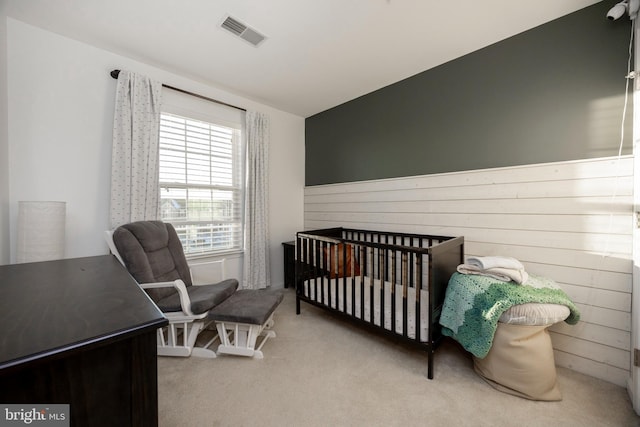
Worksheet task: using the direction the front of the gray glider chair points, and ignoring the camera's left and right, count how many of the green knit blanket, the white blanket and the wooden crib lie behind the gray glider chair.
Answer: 0

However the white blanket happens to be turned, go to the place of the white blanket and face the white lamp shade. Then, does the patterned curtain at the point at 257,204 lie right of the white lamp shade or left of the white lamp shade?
right

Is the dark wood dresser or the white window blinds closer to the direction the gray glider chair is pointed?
the dark wood dresser

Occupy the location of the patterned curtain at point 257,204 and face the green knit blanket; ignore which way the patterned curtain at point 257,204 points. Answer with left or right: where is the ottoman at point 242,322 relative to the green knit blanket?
right

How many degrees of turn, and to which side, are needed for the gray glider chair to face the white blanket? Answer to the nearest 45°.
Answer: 0° — it already faces it

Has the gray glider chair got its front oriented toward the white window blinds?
no

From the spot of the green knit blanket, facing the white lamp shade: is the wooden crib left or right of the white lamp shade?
right

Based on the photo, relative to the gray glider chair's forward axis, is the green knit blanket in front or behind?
in front

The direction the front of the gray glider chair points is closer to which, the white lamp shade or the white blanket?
the white blanket

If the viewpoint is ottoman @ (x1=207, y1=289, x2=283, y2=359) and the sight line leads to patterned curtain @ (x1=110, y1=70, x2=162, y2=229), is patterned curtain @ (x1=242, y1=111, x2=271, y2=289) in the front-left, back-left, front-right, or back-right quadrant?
front-right

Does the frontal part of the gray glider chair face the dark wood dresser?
no

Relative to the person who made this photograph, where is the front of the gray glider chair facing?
facing the viewer and to the right of the viewer

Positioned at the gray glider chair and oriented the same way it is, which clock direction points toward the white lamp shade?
The white lamp shade is roughly at 5 o'clock from the gray glider chair.

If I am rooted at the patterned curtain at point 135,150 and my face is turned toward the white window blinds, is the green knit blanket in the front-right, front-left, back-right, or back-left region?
front-right

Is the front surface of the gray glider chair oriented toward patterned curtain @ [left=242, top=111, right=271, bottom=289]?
no

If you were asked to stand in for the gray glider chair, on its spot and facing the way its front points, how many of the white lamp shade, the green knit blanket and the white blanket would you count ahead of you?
2

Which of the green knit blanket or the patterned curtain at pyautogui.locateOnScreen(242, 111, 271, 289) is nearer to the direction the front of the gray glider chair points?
the green knit blanket
